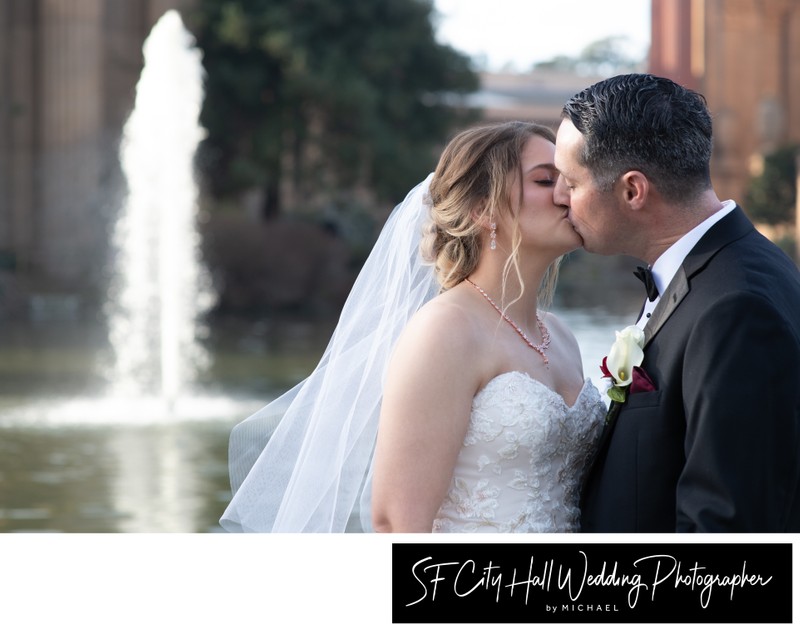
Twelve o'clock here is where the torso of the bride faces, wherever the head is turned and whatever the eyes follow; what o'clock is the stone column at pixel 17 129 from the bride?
The stone column is roughly at 7 o'clock from the bride.

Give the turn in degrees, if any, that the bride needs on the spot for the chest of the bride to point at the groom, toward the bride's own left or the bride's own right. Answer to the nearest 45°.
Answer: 0° — they already face them

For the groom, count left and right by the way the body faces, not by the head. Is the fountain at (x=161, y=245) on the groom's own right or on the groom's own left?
on the groom's own right

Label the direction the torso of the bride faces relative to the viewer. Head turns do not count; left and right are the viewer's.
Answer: facing the viewer and to the right of the viewer

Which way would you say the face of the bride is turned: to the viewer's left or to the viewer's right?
to the viewer's right

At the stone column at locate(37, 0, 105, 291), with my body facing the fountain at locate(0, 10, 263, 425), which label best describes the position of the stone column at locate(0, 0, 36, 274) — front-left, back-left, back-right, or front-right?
back-right

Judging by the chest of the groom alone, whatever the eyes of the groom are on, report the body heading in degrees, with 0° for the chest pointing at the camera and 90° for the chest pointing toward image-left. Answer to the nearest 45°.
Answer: approximately 90°

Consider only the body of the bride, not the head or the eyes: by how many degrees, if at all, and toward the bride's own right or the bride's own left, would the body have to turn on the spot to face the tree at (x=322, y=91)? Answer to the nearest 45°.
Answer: approximately 135° to the bride's own left

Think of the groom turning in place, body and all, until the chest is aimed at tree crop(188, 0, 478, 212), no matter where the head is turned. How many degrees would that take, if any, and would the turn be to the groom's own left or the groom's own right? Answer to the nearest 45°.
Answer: approximately 90° to the groom's own right

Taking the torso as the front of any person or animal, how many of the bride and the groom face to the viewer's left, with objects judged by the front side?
1

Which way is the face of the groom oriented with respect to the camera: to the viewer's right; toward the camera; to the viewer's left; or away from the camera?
to the viewer's left
